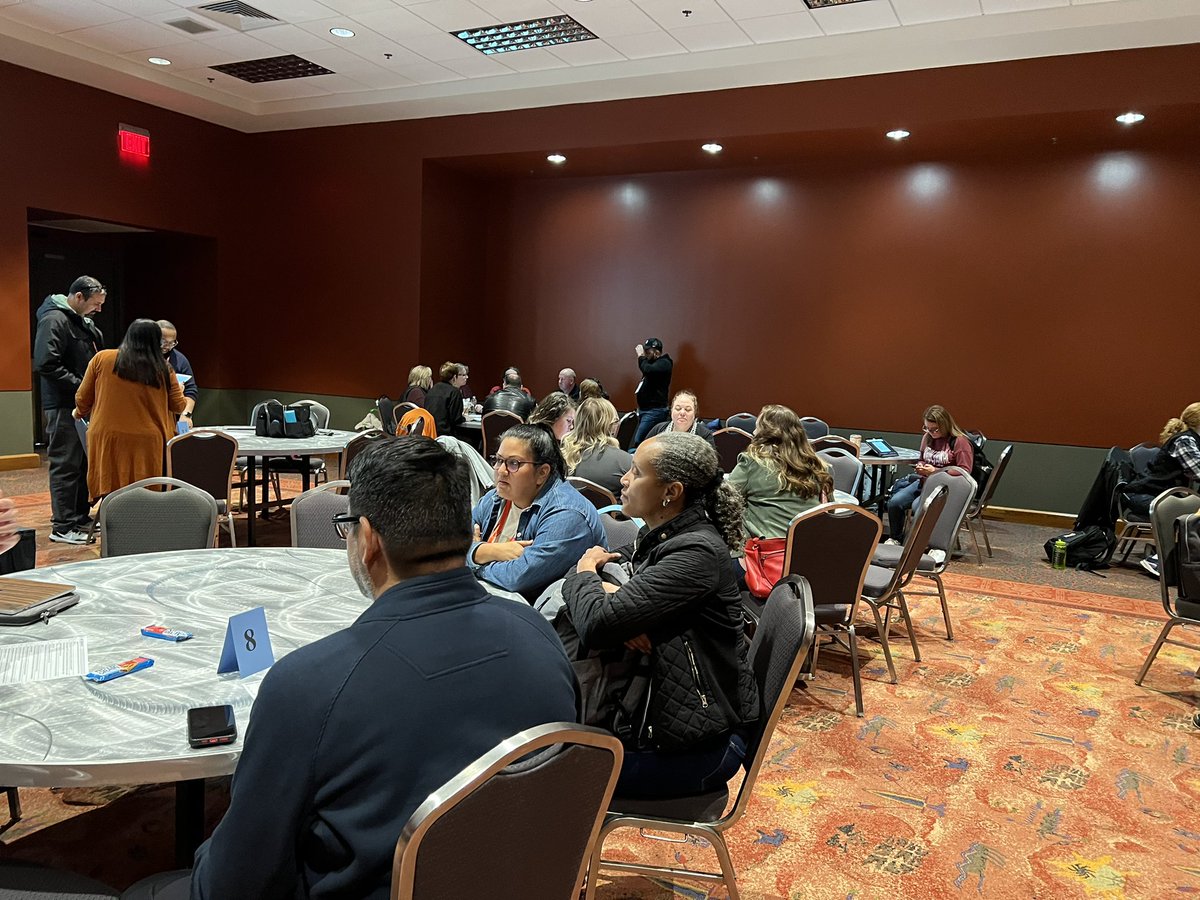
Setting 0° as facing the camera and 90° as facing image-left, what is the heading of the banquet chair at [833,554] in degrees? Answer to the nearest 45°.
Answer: approximately 135°

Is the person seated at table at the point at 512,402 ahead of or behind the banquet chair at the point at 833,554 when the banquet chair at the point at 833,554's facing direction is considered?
ahead

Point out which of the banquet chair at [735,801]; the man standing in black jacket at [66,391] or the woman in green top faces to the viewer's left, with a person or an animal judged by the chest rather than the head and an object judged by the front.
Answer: the banquet chair

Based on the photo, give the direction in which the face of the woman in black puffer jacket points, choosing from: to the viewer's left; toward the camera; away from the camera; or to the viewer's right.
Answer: to the viewer's left

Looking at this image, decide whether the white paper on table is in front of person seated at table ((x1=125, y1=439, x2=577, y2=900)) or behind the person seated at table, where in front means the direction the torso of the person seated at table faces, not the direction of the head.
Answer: in front

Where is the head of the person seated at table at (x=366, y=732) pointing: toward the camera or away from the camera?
away from the camera

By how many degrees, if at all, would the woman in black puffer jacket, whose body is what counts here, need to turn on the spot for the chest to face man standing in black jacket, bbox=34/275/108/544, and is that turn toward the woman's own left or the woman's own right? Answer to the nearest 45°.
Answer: approximately 45° to the woman's own right

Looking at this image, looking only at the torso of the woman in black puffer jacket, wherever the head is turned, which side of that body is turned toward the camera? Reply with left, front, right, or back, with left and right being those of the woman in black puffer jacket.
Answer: left

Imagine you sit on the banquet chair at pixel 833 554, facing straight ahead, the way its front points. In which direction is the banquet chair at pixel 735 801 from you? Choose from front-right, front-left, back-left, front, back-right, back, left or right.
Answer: back-left

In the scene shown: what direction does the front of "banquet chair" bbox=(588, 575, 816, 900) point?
to the viewer's left

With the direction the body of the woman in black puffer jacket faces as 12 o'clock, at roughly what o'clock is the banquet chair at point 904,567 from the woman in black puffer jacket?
The banquet chair is roughly at 4 o'clock from the woman in black puffer jacket.

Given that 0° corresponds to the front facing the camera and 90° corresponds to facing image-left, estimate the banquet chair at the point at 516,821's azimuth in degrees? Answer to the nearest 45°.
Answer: approximately 135°
